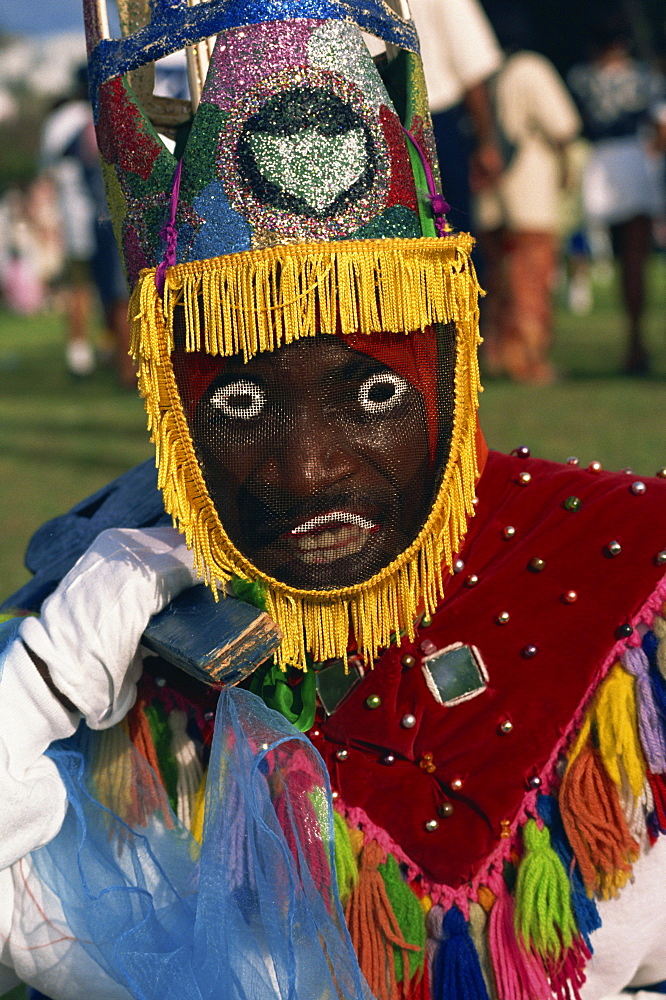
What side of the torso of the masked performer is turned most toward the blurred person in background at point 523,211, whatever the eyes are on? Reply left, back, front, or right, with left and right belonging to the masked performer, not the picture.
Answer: back

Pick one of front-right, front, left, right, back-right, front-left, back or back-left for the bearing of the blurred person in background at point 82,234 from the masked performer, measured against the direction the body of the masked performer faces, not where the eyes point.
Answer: back

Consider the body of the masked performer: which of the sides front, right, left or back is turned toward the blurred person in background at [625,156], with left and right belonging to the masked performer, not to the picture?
back

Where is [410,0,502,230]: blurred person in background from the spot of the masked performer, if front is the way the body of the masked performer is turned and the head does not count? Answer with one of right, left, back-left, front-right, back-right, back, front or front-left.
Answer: back

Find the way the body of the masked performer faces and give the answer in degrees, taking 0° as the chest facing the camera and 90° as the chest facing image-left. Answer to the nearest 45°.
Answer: approximately 0°

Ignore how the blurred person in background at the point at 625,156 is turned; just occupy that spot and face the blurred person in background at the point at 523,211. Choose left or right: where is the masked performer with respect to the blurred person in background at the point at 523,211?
left
